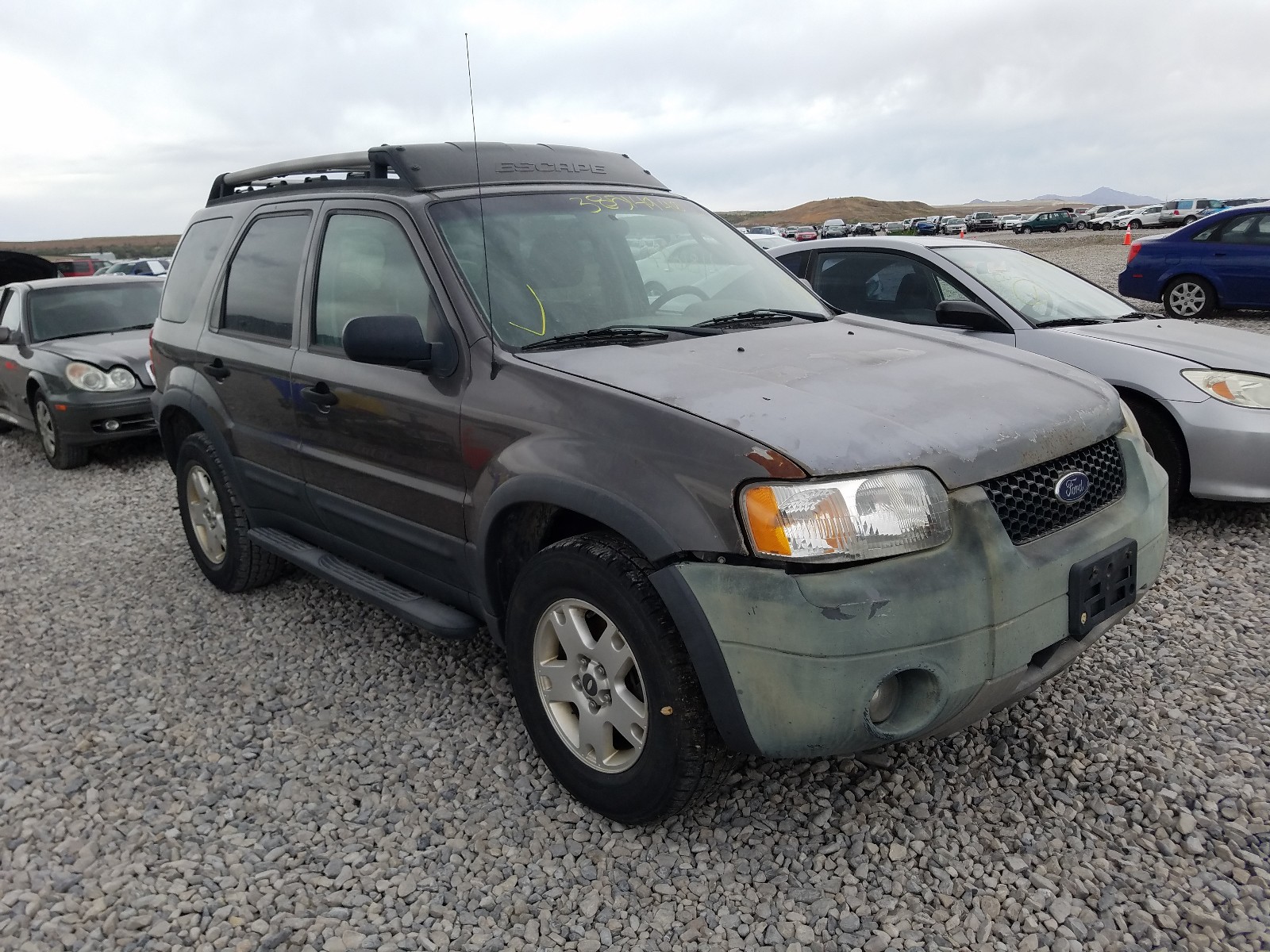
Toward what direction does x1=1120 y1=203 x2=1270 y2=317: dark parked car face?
to the viewer's right

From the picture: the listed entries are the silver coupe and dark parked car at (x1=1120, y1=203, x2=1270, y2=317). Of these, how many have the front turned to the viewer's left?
0

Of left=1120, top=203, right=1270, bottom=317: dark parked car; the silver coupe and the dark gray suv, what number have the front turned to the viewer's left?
0

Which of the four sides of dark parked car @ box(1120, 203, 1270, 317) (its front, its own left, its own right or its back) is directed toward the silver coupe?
right

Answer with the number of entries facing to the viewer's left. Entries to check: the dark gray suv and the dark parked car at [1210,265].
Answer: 0

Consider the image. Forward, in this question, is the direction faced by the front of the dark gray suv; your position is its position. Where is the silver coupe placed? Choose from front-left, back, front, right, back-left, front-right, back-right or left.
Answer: left

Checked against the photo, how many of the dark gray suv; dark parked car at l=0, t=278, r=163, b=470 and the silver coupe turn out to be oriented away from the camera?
0

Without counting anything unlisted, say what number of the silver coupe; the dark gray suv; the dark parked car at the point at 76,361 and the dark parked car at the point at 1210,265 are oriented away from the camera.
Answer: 0

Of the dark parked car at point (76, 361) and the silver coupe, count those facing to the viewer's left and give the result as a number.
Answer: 0

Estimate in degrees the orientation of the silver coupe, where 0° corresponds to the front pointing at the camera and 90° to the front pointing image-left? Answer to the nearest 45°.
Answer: approximately 315°

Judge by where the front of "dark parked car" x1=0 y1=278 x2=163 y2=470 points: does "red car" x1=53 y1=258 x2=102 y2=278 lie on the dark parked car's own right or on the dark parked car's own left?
on the dark parked car's own left

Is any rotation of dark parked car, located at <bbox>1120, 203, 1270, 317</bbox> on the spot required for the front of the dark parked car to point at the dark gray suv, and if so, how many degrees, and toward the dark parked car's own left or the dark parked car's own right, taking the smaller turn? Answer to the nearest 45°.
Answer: approximately 90° to the dark parked car's own right

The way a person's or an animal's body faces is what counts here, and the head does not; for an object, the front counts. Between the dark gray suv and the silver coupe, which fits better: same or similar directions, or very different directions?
same or similar directions

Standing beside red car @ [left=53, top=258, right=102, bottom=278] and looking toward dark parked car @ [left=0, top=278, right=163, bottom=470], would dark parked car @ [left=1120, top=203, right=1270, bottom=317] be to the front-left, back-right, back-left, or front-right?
front-left
